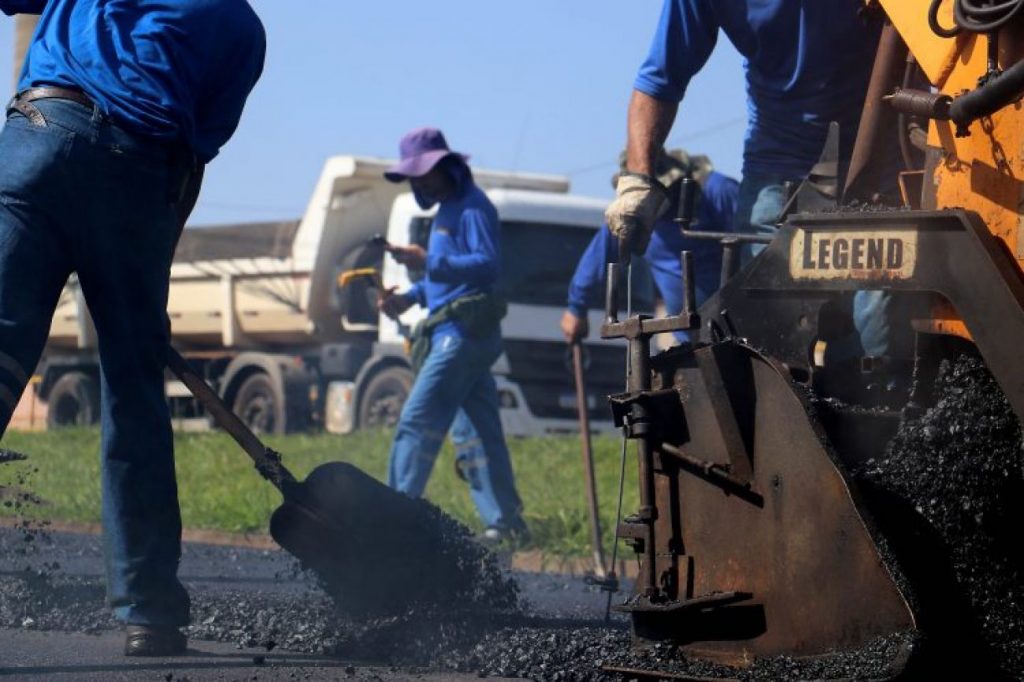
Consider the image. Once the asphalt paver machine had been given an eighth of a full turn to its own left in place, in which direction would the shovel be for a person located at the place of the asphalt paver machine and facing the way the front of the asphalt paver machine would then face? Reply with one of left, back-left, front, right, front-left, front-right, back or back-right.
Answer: left

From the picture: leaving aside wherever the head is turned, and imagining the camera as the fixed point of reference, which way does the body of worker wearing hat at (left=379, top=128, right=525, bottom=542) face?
to the viewer's left

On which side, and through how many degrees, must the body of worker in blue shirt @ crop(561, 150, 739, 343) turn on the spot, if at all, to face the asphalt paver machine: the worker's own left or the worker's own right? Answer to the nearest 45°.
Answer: approximately 45° to the worker's own left

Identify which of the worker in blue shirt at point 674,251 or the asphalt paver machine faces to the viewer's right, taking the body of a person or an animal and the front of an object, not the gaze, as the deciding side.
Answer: the asphalt paver machine

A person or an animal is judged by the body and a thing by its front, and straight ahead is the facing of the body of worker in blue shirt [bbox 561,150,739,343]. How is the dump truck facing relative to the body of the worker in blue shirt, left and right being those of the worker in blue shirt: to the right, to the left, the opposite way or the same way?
to the left

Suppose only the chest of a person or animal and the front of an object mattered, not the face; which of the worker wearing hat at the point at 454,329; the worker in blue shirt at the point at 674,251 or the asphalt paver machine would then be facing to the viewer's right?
the asphalt paver machine

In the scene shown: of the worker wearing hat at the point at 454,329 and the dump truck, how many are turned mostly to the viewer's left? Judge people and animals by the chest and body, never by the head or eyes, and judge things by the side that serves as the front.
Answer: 1

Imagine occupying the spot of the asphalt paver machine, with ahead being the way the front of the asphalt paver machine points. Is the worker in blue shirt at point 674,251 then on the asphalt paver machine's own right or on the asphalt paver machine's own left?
on the asphalt paver machine's own left

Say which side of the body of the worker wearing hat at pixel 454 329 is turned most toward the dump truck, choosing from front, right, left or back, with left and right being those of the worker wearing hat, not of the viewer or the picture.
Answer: right

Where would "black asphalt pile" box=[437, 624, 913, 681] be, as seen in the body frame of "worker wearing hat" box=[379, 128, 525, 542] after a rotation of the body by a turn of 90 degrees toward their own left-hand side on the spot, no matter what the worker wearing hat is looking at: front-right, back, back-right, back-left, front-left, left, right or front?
front

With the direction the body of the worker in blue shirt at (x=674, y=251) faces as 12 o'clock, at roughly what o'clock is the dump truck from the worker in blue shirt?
The dump truck is roughly at 4 o'clock from the worker in blue shirt.

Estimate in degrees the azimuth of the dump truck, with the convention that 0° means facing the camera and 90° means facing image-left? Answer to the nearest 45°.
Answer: approximately 315°

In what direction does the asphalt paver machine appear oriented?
to the viewer's right
